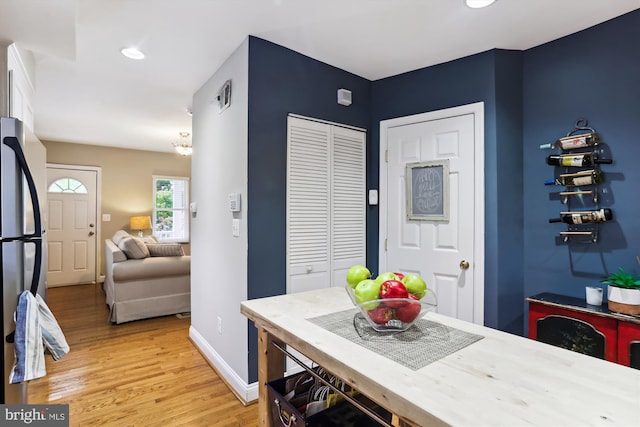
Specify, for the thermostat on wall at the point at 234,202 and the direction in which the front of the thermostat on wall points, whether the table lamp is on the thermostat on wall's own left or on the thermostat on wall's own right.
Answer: on the thermostat on wall's own right

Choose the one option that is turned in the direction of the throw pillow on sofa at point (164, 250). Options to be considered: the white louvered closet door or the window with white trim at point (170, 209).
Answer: the window with white trim

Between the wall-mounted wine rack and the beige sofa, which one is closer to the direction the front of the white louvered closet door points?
the wall-mounted wine rack

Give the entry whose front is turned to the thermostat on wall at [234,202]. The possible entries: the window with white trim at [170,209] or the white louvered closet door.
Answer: the window with white trim

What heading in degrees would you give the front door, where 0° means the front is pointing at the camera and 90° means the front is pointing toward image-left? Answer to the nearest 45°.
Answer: approximately 0°

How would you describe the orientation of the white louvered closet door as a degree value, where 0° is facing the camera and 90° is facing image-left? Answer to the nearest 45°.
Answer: approximately 315°

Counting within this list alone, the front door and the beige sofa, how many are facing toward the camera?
1

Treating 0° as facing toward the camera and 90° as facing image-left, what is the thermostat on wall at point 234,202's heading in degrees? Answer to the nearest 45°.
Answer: approximately 45°

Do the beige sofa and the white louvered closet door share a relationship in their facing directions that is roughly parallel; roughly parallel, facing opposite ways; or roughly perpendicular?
roughly perpendicular

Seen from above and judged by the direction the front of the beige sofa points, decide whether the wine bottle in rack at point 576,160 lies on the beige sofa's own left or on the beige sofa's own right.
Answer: on the beige sofa's own right

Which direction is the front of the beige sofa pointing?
to the viewer's right

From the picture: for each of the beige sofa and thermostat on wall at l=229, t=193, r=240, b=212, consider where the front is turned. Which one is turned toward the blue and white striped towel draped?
the thermostat on wall
